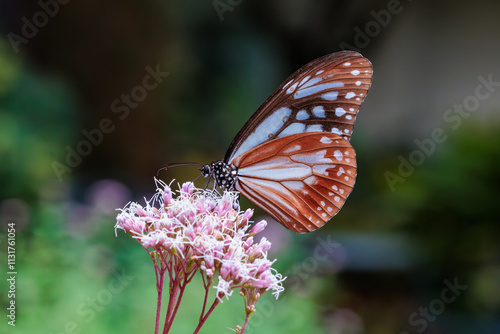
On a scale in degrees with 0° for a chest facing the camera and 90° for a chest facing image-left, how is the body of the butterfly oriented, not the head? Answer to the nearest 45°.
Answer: approximately 90°
